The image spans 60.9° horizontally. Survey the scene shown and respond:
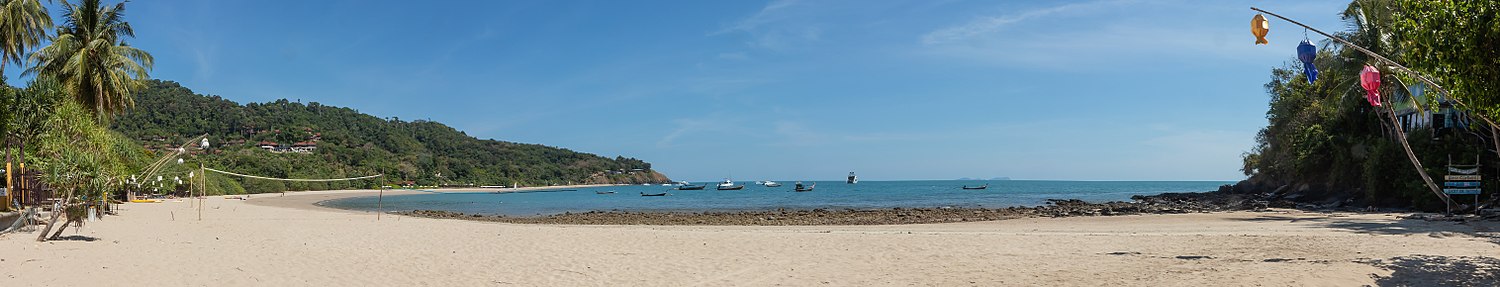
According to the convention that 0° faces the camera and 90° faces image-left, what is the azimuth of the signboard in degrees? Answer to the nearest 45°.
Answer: approximately 0°

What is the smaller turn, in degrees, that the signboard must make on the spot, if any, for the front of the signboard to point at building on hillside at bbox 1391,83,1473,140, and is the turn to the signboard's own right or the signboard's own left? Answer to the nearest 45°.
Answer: approximately 180°

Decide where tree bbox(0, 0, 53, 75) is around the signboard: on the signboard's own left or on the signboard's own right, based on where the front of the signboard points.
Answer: on the signboard's own right
